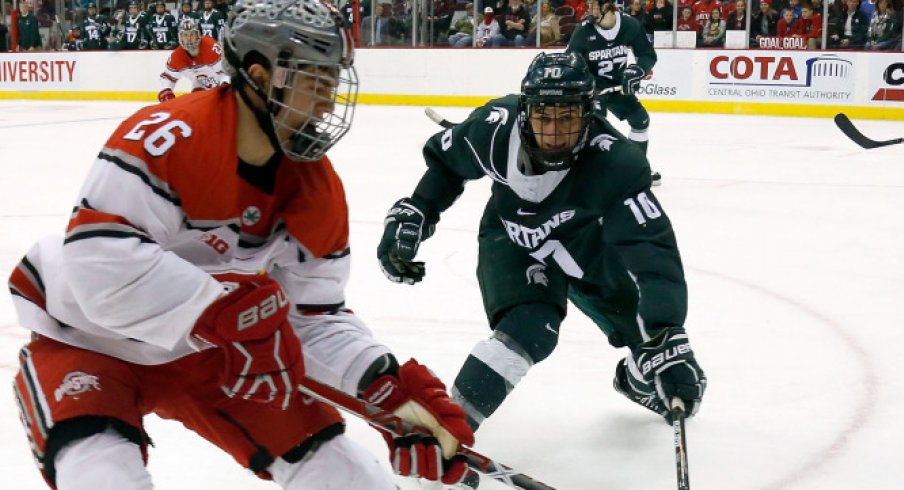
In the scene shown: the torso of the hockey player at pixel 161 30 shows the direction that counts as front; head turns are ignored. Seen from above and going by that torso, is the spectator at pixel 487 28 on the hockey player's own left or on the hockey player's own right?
on the hockey player's own left

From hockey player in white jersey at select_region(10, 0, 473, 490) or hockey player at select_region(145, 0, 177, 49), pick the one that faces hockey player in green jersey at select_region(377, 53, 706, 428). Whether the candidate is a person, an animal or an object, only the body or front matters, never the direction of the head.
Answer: the hockey player at select_region(145, 0, 177, 49)

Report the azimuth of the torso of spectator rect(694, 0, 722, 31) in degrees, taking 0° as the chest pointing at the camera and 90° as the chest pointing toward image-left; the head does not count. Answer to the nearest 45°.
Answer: approximately 0°

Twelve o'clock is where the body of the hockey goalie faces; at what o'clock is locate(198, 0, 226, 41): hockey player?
The hockey player is roughly at 6 o'clock from the hockey goalie.

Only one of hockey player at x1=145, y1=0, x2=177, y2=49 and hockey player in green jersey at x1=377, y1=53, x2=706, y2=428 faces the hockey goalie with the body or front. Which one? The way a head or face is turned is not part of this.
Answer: the hockey player at x1=145, y1=0, x2=177, y2=49

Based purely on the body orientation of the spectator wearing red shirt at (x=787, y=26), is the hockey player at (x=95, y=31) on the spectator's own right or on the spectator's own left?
on the spectator's own right

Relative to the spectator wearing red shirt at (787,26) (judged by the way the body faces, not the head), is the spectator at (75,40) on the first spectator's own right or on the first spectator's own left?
on the first spectator's own right

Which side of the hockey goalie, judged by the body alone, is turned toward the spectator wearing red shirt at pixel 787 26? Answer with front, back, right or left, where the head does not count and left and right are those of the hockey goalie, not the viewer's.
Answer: left

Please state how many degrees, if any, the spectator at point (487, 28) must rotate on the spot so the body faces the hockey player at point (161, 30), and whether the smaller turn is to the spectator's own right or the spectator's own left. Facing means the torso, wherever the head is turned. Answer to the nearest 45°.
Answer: approximately 135° to the spectator's own right

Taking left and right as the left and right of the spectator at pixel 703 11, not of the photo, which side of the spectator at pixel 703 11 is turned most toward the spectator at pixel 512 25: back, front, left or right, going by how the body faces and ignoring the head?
right

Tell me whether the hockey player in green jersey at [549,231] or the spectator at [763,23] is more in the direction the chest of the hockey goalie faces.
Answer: the hockey player in green jersey

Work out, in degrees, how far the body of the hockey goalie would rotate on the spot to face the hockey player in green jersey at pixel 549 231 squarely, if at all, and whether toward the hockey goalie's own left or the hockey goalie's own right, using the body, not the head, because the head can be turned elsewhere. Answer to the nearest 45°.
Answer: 0° — they already face them
